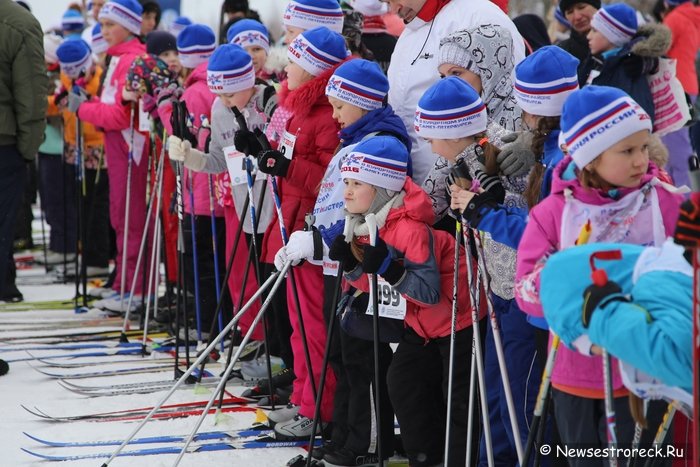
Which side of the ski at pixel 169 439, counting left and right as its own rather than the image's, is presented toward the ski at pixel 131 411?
right

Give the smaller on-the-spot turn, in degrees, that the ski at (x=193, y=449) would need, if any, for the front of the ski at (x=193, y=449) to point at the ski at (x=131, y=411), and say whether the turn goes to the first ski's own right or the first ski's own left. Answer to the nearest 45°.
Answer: approximately 45° to the first ski's own right

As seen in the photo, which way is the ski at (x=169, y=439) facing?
to the viewer's left

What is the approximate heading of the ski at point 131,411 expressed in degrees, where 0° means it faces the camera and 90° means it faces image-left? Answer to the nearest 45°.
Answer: approximately 90°

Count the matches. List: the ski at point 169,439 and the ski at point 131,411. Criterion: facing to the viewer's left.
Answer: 2

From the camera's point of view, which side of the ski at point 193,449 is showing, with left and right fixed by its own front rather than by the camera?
left

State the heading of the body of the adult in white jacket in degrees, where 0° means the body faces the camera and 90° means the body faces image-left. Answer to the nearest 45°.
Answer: approximately 45°

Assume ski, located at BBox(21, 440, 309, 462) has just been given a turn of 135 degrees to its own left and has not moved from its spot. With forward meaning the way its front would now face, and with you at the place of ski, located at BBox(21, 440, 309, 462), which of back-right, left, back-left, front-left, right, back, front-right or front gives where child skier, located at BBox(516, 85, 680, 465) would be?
front
